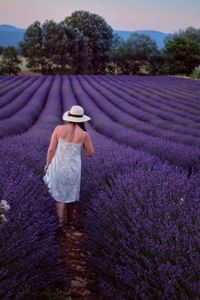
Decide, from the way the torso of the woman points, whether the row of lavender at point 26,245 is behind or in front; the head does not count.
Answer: behind

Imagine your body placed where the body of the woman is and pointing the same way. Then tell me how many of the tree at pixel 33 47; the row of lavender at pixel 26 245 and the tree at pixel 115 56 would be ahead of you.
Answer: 2

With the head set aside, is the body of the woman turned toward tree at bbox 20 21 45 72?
yes

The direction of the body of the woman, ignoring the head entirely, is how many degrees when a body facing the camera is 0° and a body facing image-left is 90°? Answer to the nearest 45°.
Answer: approximately 180°

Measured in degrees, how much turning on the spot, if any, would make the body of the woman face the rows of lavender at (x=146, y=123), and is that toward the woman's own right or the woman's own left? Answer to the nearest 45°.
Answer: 0° — they already face it

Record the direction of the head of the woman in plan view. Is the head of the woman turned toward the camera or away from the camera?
away from the camera

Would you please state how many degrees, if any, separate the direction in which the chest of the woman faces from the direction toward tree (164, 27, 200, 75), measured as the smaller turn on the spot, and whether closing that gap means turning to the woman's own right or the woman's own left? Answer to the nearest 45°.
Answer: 0° — they already face it

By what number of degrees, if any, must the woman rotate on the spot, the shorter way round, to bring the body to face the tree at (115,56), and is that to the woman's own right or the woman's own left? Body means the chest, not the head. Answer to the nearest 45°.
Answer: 0° — they already face it
